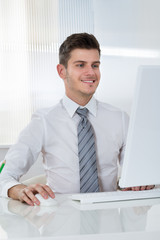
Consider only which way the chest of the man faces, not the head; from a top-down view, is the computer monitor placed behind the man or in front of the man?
in front

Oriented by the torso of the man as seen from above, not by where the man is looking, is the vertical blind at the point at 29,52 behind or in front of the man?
behind

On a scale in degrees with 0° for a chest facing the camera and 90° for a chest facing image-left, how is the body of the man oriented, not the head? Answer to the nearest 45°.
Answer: approximately 315°

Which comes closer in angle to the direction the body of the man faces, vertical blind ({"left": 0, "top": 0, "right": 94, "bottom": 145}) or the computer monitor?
the computer monitor
